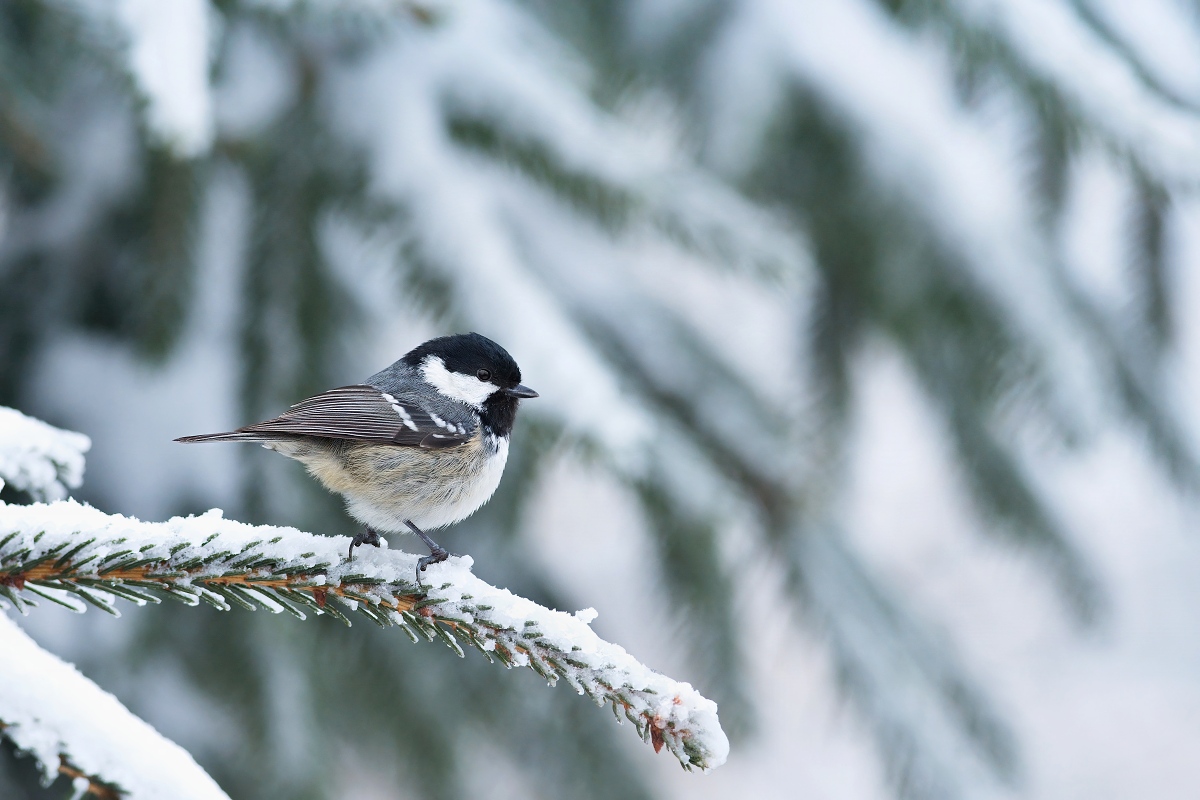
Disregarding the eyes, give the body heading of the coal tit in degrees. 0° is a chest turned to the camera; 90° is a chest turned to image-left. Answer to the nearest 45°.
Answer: approximately 270°
